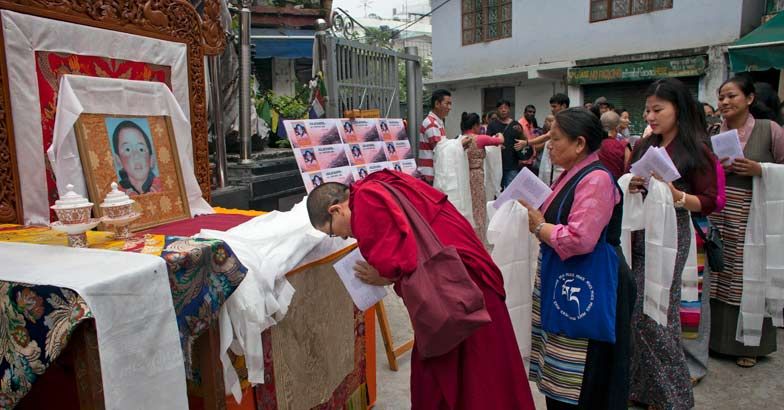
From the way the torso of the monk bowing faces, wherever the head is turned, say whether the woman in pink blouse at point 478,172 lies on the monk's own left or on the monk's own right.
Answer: on the monk's own right

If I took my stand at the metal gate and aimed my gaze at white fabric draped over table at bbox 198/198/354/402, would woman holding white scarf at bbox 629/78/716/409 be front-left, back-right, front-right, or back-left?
front-left

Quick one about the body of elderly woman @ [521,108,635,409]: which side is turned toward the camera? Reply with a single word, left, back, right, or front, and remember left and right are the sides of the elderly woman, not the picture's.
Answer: left

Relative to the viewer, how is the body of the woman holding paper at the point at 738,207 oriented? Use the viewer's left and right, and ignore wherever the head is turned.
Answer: facing the viewer and to the left of the viewer

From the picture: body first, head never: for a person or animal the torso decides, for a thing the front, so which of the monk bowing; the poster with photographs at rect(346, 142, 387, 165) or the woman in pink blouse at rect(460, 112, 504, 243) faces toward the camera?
the poster with photographs

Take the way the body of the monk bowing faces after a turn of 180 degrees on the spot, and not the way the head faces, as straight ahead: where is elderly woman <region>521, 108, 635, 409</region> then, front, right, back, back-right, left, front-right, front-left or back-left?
front-left

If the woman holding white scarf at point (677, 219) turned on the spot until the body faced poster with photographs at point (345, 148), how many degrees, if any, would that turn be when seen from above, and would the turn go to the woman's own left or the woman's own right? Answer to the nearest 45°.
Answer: approximately 45° to the woman's own right

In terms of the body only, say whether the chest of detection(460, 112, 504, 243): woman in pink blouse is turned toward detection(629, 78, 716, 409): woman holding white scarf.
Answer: no

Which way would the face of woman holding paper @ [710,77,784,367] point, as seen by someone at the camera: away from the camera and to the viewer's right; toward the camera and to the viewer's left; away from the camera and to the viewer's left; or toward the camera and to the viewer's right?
toward the camera and to the viewer's left

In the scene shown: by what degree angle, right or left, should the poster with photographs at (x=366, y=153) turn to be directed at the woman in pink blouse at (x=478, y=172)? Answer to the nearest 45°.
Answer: approximately 135° to its left

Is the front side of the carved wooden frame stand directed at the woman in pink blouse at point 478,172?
no

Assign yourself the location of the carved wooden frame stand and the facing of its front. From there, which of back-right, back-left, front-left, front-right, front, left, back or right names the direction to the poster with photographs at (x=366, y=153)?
left

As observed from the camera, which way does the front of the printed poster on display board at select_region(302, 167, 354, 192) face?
facing the viewer

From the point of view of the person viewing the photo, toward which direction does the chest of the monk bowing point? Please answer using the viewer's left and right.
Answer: facing to the left of the viewer

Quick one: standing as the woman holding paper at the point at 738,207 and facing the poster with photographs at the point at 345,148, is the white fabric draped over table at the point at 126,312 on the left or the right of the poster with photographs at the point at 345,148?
left

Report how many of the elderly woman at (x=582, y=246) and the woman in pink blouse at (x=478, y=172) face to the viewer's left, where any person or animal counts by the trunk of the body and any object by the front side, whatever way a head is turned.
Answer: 1

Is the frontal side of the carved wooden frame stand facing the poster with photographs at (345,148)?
no

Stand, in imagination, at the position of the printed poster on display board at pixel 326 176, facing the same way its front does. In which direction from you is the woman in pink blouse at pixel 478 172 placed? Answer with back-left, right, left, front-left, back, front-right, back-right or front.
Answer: back-left

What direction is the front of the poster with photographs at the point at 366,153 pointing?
toward the camera
